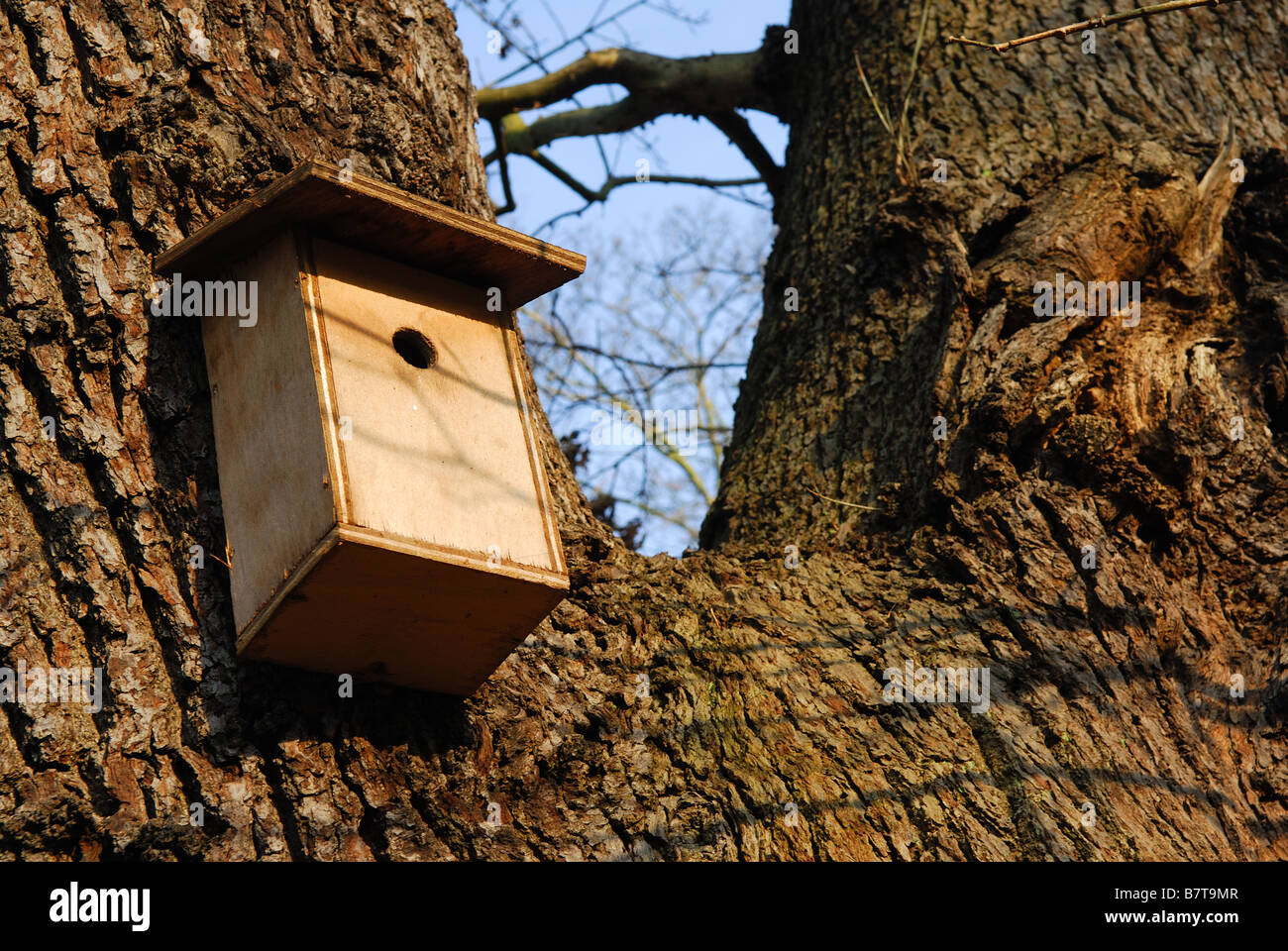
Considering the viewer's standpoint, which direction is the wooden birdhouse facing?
facing the viewer and to the right of the viewer

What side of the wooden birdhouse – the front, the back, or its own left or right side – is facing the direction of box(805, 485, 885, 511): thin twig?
left
